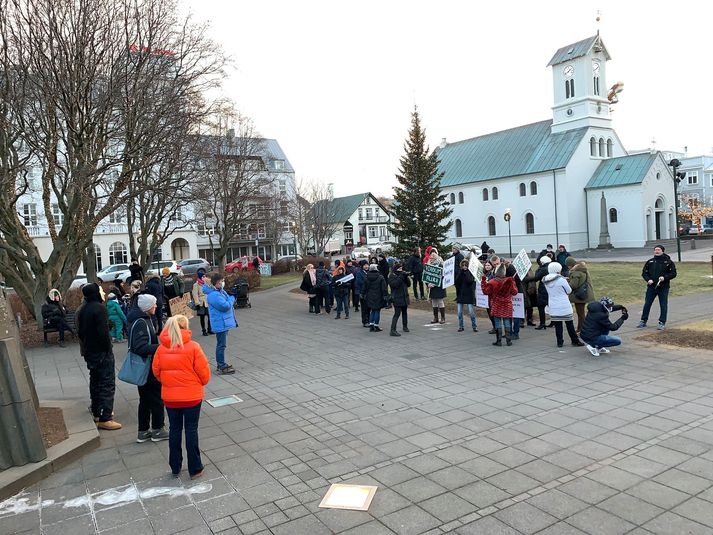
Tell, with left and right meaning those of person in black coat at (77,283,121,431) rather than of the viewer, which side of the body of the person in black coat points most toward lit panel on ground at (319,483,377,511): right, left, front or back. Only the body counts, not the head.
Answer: right

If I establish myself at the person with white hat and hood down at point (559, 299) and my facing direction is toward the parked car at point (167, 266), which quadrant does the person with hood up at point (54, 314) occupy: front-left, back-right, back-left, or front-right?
front-left

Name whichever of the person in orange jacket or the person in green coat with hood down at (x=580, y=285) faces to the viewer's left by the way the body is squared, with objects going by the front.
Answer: the person in green coat with hood down

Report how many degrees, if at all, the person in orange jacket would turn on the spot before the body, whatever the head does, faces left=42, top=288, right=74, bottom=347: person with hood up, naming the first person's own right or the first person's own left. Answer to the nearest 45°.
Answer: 0° — they already face them

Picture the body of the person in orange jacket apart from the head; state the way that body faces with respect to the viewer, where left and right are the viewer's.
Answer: facing away from the viewer

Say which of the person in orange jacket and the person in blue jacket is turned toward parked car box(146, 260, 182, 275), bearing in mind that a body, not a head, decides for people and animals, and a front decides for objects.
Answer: the person in orange jacket

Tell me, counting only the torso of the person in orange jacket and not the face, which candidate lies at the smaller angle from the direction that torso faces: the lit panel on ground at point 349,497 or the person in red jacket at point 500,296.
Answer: the person in red jacket

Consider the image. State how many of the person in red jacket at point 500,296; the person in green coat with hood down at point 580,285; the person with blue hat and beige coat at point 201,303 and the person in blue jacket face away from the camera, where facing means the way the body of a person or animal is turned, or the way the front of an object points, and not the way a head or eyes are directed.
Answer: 1

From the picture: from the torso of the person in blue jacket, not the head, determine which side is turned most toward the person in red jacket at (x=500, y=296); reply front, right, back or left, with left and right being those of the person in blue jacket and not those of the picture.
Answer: front
